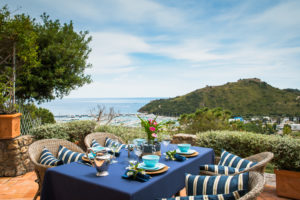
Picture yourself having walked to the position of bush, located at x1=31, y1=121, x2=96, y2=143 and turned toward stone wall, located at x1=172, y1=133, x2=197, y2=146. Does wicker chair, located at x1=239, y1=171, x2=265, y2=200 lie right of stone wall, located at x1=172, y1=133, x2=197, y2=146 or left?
right

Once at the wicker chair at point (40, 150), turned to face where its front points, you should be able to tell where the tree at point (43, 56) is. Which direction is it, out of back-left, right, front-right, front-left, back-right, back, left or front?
back-left

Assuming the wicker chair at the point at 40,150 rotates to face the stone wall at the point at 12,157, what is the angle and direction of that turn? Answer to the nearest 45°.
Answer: approximately 135° to its left

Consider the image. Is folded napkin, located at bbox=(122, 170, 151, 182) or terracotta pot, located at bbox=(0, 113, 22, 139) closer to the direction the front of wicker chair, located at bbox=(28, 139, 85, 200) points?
the folded napkin

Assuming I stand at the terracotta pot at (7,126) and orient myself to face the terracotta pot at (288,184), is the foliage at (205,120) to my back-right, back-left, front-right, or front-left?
front-left

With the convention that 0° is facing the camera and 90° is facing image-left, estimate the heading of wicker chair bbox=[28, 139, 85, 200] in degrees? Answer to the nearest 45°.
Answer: approximately 315°

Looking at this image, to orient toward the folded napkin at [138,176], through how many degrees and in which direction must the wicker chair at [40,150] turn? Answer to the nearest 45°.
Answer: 0° — it already faces it

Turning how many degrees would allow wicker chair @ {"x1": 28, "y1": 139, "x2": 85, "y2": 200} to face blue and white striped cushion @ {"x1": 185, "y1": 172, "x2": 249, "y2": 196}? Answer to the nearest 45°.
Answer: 0° — it already faces it

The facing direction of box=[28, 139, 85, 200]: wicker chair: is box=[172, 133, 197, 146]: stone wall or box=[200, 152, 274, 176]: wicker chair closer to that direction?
the wicker chair

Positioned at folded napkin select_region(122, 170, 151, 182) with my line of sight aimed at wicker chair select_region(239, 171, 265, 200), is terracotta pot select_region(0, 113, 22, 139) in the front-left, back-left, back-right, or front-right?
back-left

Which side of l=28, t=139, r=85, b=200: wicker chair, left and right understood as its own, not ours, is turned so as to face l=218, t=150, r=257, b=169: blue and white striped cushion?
front

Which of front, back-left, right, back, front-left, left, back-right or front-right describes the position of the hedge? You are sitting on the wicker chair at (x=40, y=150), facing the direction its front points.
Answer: front-left

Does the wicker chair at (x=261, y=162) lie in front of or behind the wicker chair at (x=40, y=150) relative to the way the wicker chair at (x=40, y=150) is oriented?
in front

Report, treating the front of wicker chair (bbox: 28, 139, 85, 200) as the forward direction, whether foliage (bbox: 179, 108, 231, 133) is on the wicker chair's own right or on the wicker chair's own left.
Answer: on the wicker chair's own left

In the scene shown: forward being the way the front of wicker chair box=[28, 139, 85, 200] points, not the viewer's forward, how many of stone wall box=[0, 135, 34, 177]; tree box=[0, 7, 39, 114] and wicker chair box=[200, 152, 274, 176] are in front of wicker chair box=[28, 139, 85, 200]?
1

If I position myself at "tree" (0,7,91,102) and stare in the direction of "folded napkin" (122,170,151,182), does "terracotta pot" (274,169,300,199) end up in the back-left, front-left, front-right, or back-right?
front-left

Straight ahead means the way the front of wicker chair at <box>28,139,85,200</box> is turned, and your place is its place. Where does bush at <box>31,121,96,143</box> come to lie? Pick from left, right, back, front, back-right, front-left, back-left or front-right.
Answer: back-left

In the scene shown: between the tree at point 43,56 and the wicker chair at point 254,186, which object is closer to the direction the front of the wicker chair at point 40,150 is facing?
the wicker chair
